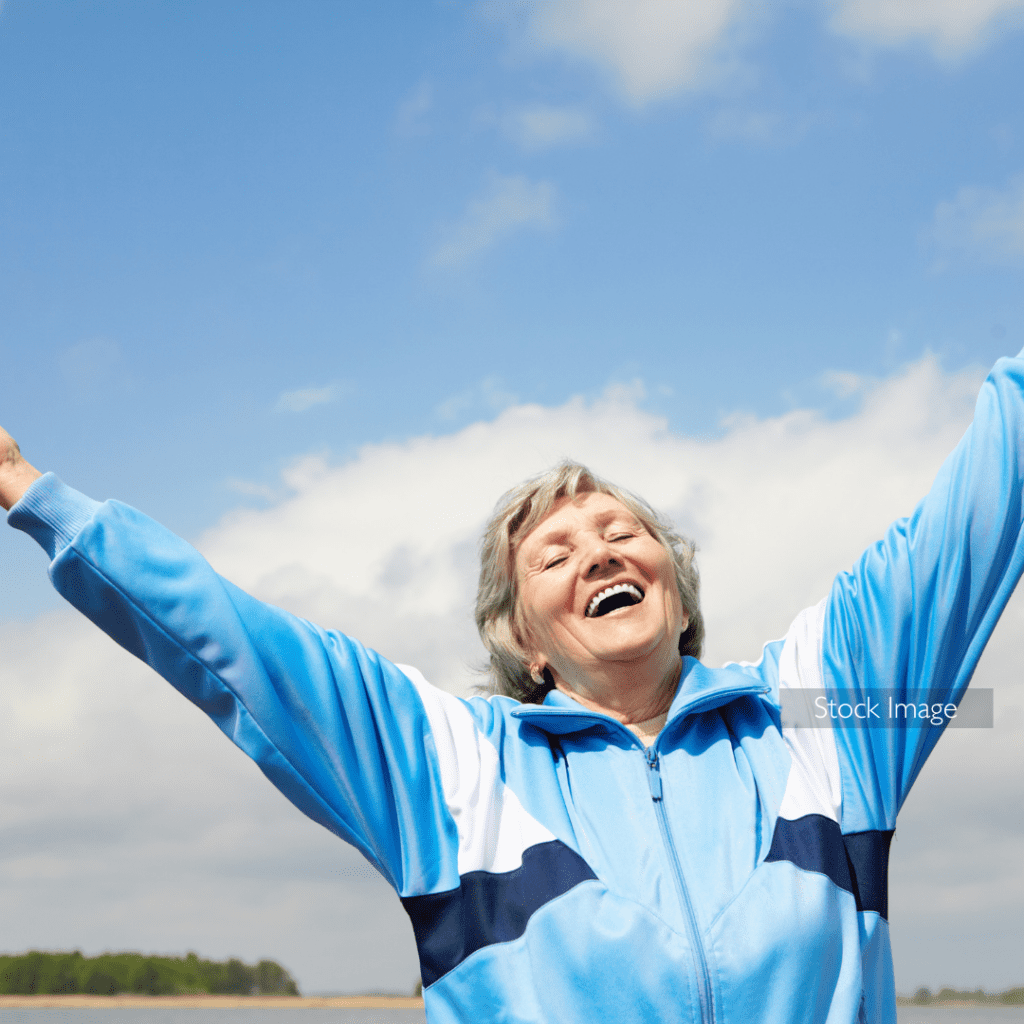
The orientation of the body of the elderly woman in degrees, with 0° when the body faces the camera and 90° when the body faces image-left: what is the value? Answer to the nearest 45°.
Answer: approximately 0°
